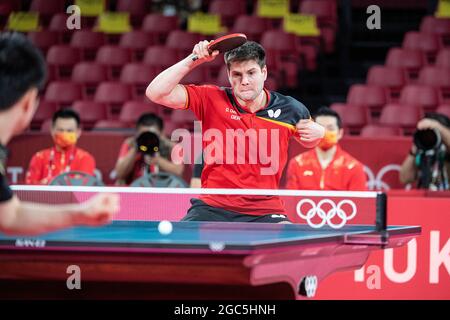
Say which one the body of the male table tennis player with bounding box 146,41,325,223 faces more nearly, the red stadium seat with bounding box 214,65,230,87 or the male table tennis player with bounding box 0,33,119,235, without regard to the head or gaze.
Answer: the male table tennis player

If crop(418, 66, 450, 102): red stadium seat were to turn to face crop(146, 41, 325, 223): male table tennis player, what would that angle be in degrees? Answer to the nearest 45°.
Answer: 0° — it already faces them

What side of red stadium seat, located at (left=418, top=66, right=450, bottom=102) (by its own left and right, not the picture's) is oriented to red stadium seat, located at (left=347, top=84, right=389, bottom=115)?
right

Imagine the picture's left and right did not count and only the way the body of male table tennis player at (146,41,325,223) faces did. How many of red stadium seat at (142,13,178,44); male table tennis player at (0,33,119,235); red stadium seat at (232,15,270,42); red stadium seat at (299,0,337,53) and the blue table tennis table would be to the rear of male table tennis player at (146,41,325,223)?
3

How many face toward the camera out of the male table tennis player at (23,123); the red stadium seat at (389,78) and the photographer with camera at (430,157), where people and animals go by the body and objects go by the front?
2

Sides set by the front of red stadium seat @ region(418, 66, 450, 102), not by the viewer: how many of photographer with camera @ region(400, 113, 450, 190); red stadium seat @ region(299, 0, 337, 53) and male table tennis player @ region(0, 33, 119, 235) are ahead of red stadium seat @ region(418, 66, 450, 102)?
2

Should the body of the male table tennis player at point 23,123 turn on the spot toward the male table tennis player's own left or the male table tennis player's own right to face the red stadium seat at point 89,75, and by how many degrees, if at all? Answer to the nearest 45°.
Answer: approximately 45° to the male table tennis player's own left

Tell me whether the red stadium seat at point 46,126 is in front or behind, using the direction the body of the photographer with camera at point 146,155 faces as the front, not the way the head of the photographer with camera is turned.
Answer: behind
